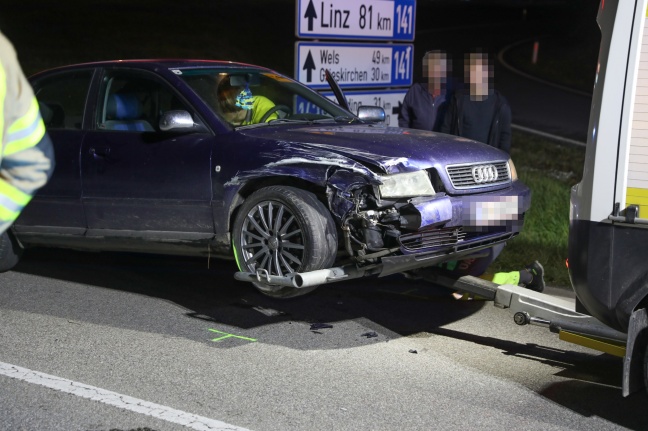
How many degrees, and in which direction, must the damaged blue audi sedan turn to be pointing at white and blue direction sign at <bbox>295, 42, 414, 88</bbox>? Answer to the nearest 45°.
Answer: approximately 135° to its left

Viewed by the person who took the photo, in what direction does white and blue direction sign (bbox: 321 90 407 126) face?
facing the viewer

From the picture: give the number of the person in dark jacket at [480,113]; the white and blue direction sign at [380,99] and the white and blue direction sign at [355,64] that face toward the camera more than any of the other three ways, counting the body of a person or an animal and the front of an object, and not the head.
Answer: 3

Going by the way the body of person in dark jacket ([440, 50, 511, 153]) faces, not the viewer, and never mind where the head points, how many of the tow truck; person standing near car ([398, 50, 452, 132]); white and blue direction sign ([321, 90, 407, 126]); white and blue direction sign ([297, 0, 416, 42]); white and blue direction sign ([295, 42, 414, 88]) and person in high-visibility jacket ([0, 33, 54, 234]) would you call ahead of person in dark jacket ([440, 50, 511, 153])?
2

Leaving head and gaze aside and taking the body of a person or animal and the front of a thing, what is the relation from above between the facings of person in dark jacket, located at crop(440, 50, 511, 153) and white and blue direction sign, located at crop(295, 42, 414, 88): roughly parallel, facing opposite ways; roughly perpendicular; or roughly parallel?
roughly parallel

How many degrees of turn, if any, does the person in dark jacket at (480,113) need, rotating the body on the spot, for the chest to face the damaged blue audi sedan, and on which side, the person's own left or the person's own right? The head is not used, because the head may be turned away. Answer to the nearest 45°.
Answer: approximately 45° to the person's own right

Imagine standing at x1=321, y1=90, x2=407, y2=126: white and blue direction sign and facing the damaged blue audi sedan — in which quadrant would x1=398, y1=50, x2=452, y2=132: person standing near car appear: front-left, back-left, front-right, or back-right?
front-left

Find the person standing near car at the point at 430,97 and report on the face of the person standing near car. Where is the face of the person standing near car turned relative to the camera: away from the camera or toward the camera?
toward the camera

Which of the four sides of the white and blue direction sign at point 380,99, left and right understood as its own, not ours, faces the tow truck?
front

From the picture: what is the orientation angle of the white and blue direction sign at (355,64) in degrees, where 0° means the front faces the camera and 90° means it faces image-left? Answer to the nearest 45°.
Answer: approximately 0°

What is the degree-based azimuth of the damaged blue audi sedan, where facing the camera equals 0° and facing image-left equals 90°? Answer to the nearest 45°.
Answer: approximately 315°

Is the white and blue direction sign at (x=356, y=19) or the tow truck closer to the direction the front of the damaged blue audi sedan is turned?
the tow truck

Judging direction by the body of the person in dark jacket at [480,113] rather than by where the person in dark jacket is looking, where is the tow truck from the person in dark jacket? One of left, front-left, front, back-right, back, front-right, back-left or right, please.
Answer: front

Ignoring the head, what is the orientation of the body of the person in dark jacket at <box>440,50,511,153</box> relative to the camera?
toward the camera
